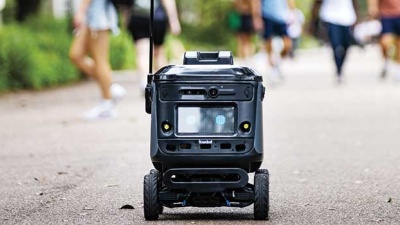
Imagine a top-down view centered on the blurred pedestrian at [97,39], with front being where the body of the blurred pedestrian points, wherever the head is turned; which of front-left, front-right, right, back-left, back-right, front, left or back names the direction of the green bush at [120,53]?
right

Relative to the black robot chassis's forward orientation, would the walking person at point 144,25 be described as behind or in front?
behind

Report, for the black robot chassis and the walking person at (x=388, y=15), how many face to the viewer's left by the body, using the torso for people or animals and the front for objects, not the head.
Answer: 0

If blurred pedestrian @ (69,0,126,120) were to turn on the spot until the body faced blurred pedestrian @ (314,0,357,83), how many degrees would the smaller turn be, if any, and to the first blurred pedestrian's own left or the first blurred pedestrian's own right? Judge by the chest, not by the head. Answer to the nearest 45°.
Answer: approximately 135° to the first blurred pedestrian's own right

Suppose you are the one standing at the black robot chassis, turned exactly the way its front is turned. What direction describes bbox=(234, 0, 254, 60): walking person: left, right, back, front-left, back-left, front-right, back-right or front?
back
